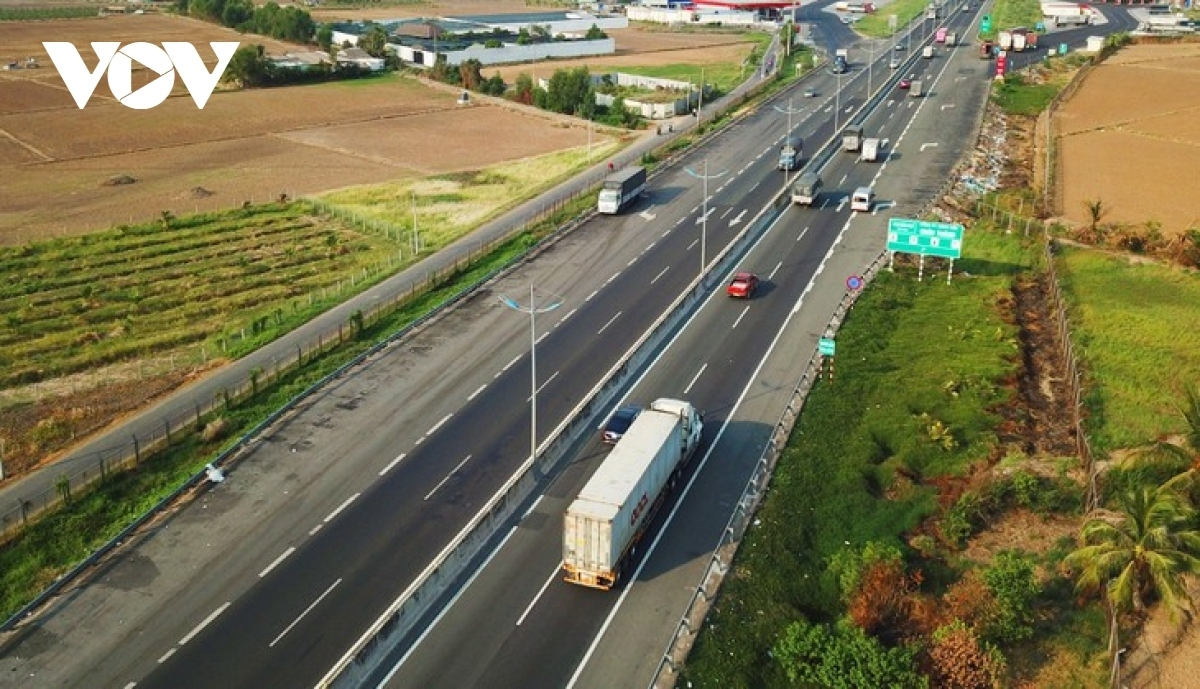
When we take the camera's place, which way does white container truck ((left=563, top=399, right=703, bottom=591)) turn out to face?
facing away from the viewer and to the right of the viewer

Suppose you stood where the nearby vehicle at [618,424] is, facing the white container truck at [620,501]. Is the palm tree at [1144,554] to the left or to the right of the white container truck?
left

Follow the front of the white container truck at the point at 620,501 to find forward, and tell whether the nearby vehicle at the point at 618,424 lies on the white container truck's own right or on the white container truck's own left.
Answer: on the white container truck's own left

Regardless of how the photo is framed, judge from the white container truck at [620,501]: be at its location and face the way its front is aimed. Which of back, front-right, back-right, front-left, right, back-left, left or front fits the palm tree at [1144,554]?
front-right
